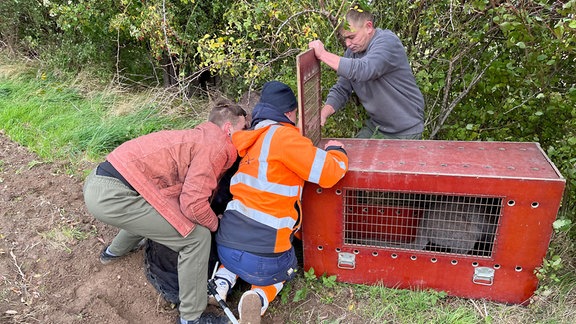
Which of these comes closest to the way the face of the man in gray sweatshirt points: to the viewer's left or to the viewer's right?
to the viewer's left

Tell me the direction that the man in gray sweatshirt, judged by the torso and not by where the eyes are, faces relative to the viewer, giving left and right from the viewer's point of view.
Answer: facing the viewer and to the left of the viewer

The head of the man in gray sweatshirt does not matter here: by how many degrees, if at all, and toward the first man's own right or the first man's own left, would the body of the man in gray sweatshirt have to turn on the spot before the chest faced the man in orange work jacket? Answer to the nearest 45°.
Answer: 0° — they already face them
